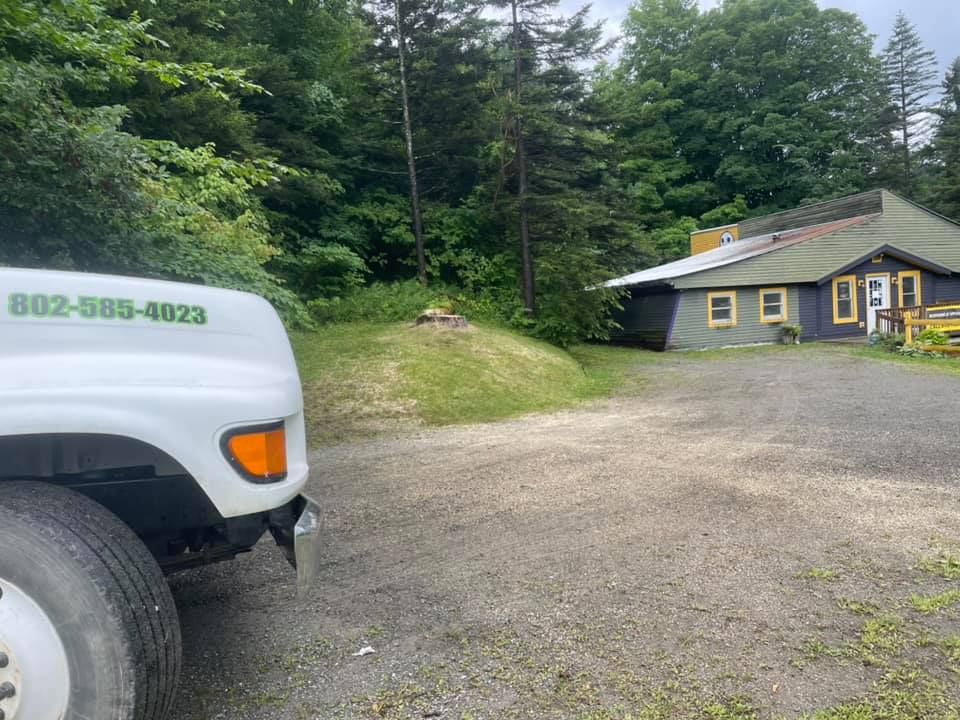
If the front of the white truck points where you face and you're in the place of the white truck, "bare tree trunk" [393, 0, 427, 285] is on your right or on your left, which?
on your left

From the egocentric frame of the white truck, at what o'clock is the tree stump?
The tree stump is roughly at 10 o'clock from the white truck.

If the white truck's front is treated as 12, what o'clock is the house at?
The house is roughly at 11 o'clock from the white truck.

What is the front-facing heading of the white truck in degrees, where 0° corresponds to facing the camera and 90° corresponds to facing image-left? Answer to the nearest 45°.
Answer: approximately 270°

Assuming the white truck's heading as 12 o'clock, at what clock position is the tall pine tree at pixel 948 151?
The tall pine tree is roughly at 11 o'clock from the white truck.

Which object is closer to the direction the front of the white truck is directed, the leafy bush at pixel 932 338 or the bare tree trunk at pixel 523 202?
the leafy bush

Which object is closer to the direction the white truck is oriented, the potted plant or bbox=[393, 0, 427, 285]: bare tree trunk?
the potted plant

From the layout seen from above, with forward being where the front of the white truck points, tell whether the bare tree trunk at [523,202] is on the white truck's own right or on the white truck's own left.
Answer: on the white truck's own left
